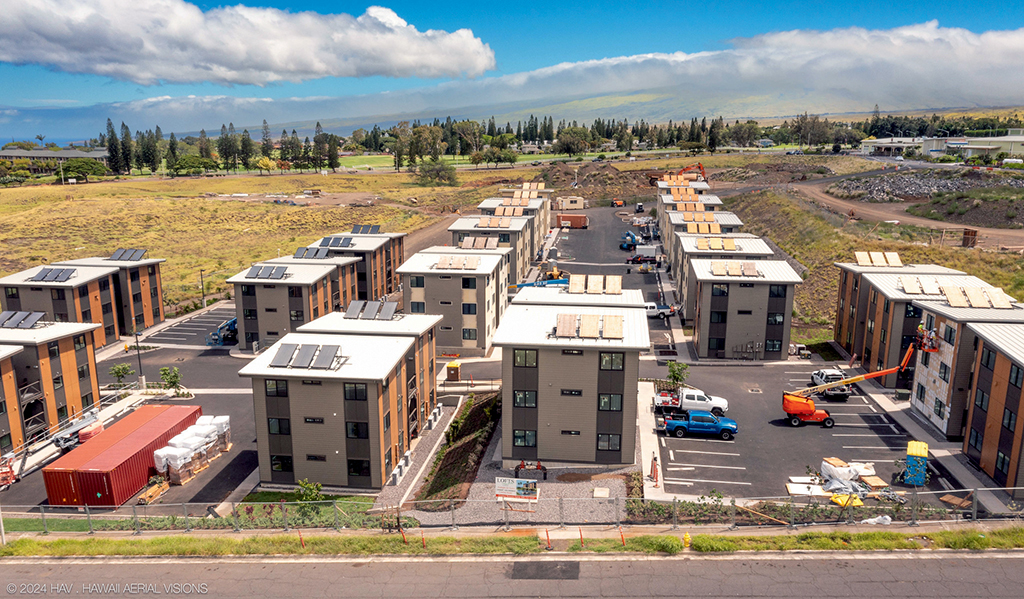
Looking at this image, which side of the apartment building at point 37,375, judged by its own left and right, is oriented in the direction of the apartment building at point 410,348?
front

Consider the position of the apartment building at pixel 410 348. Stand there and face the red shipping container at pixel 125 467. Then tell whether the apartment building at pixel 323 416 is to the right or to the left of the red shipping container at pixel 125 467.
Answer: left

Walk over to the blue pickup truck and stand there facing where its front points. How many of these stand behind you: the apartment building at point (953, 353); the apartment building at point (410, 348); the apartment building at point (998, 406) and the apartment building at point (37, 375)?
2

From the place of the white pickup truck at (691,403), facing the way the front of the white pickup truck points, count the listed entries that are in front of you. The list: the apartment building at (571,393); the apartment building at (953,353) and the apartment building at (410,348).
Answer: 1

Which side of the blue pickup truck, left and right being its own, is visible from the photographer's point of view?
right

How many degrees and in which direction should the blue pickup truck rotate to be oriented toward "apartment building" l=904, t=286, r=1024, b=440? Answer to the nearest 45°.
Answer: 0° — it already faces it

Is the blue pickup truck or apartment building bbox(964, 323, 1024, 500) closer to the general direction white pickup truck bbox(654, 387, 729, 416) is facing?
the apartment building

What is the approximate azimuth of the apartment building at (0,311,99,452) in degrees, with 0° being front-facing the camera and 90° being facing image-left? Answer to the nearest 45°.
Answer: approximately 315°

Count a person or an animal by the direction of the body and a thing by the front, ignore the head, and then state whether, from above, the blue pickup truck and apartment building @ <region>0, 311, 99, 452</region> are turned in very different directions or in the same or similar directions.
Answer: same or similar directions

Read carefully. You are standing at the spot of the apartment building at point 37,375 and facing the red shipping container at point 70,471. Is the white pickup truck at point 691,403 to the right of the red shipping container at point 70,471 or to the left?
left

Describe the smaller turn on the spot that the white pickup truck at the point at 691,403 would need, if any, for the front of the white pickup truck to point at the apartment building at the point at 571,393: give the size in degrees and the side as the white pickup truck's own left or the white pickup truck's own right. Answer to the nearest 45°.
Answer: approximately 135° to the white pickup truck's own right

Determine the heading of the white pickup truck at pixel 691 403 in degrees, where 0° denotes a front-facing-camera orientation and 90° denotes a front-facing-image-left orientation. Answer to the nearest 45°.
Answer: approximately 270°

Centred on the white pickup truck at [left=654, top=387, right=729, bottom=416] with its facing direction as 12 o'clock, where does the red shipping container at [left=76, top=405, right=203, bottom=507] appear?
The red shipping container is roughly at 5 o'clock from the white pickup truck.

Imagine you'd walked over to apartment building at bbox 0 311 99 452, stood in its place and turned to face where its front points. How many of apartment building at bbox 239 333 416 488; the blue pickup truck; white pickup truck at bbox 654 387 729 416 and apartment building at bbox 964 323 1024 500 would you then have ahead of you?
4
